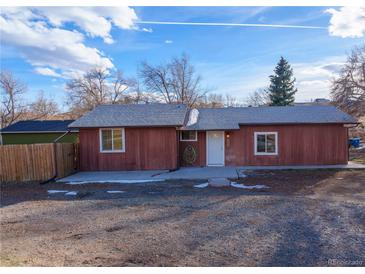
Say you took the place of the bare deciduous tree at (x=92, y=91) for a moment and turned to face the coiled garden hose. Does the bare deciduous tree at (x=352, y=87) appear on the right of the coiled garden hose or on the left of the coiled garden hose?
left

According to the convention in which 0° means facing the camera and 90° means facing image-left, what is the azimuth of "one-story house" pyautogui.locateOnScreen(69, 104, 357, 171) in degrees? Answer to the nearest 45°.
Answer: approximately 0°

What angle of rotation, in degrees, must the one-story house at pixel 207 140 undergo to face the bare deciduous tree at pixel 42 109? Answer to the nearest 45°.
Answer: approximately 135° to its right

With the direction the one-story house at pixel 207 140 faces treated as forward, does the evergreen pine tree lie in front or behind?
behind

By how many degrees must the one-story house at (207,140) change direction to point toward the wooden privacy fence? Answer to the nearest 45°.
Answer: approximately 45° to its right

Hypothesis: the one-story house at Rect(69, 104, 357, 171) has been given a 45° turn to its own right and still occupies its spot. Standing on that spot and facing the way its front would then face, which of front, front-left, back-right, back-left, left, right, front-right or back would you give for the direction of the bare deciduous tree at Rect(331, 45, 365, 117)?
back
